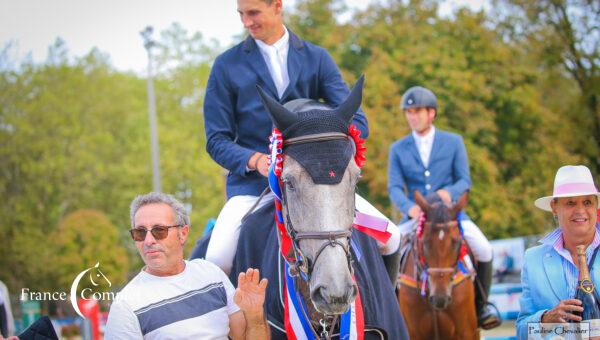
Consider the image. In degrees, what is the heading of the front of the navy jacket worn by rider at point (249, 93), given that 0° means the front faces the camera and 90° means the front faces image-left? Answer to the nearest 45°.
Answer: approximately 0°

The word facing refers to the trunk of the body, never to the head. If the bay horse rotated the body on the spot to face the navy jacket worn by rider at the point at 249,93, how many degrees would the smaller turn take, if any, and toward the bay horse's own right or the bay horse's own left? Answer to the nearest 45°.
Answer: approximately 45° to the bay horse's own right

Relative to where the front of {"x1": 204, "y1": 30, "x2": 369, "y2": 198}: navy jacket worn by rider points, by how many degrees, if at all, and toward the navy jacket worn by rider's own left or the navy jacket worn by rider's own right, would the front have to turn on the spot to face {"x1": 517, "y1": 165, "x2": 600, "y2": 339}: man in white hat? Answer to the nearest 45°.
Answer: approximately 90° to the navy jacket worn by rider's own left

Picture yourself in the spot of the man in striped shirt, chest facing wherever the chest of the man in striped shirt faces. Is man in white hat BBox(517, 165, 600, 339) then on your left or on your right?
on your left

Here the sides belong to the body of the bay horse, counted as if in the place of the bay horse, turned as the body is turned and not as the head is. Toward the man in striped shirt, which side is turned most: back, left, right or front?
front

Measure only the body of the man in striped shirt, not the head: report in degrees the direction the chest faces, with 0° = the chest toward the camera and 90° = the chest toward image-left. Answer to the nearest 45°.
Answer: approximately 0°

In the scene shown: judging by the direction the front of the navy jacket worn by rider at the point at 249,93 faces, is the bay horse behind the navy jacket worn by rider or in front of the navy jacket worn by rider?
behind
